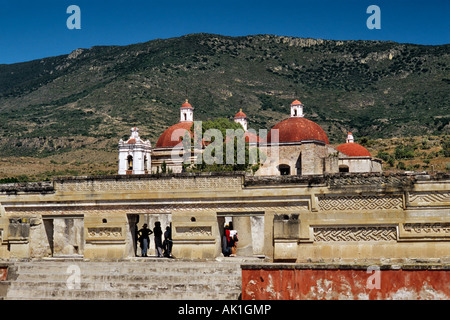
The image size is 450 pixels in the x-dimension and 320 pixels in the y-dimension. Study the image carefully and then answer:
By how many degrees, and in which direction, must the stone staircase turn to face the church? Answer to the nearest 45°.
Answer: approximately 135° to its left

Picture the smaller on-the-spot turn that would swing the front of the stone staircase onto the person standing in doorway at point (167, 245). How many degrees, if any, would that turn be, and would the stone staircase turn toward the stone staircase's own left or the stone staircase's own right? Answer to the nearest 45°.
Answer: approximately 180°

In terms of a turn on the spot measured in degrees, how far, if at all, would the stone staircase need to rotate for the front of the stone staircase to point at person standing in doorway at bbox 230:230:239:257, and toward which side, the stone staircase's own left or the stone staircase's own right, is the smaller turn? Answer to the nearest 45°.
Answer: approximately 135° to the stone staircase's own left

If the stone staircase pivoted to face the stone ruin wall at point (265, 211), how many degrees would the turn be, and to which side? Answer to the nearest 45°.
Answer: approximately 90° to its left

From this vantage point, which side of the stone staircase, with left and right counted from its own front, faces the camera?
front
